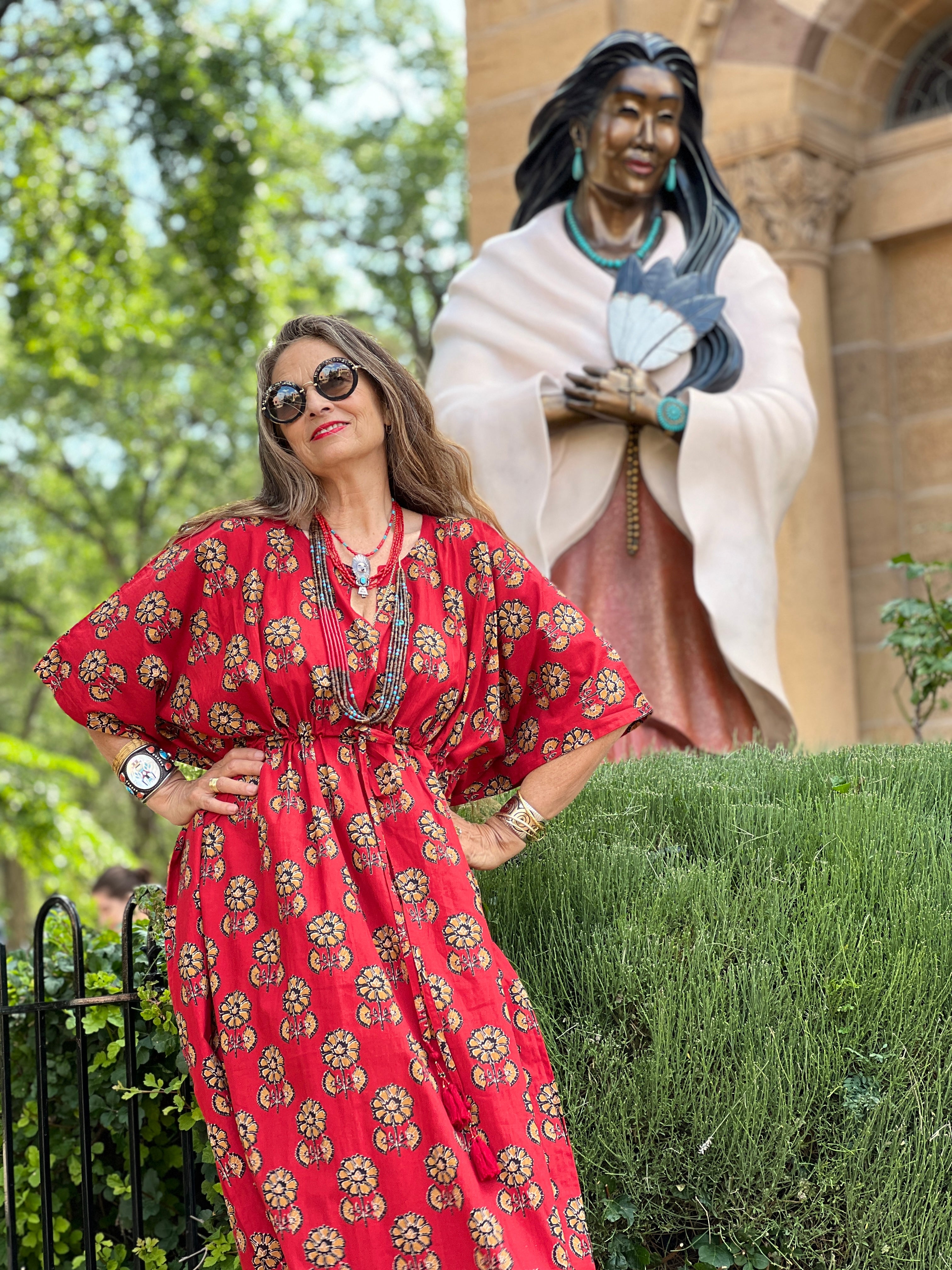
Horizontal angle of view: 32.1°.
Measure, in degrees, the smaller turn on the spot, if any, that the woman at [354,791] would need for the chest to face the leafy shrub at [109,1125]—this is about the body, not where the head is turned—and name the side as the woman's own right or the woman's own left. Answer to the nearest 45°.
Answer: approximately 135° to the woman's own right

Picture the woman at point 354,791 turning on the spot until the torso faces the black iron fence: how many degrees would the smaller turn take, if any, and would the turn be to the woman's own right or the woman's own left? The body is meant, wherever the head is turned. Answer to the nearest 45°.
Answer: approximately 135° to the woman's own right

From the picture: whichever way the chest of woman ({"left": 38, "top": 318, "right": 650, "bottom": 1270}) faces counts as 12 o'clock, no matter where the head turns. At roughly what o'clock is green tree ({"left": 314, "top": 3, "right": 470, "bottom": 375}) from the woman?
The green tree is roughly at 6 o'clock from the woman.

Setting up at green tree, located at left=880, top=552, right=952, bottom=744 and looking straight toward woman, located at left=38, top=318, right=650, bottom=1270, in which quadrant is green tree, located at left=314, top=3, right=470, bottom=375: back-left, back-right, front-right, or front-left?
back-right

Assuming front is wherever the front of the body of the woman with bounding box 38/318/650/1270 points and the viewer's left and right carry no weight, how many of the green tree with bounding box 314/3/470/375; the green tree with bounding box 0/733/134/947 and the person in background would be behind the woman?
3

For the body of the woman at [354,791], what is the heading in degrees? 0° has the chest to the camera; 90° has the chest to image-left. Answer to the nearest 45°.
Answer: approximately 0°

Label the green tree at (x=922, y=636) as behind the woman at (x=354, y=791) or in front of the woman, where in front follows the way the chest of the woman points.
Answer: behind

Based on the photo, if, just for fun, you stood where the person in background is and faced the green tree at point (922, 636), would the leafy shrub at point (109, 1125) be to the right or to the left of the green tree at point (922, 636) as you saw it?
right

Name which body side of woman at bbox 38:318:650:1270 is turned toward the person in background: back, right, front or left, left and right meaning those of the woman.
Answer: back

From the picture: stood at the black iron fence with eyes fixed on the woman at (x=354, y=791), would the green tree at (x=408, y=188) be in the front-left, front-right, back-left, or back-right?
back-left
